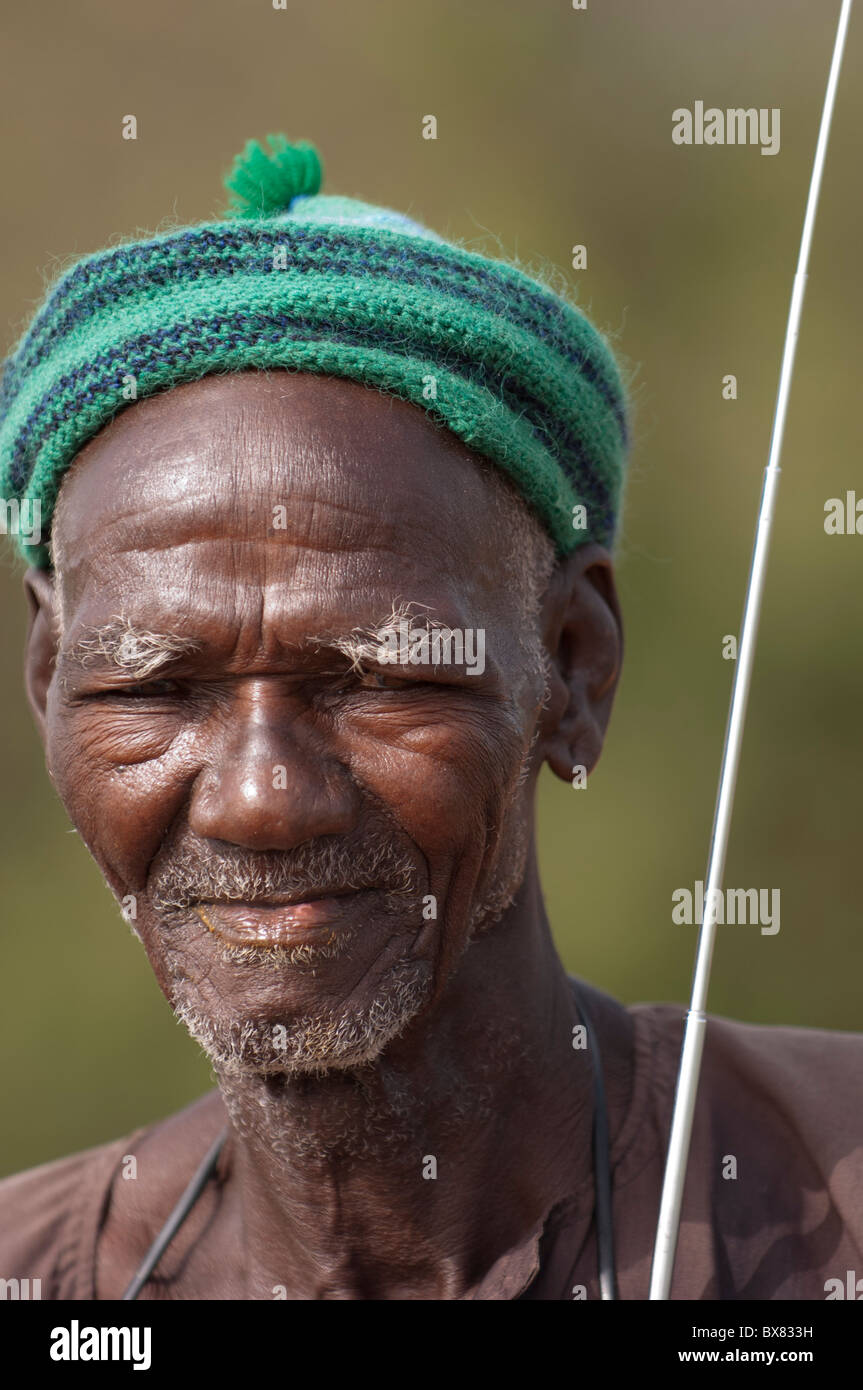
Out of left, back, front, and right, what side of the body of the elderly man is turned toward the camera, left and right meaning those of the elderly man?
front
